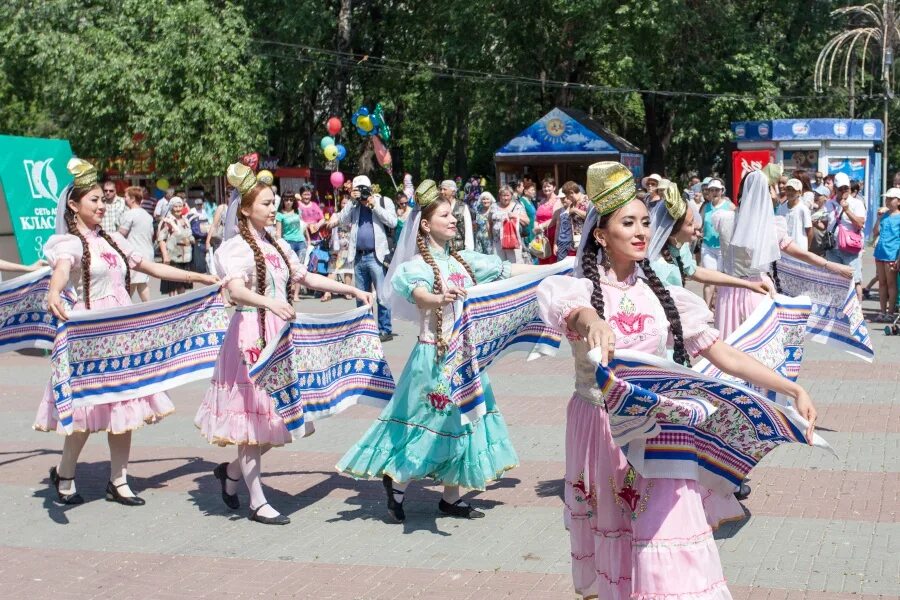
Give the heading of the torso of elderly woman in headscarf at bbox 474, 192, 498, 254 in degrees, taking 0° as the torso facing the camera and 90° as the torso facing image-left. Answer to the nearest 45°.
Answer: approximately 0°

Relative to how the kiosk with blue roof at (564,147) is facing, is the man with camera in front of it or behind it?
in front

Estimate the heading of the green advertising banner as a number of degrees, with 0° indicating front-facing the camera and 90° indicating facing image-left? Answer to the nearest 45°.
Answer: approximately 0°

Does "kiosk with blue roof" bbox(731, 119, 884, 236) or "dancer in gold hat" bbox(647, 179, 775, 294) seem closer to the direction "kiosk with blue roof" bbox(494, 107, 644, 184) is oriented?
the dancer in gold hat

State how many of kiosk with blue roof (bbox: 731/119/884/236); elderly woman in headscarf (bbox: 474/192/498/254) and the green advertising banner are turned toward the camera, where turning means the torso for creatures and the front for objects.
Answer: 3

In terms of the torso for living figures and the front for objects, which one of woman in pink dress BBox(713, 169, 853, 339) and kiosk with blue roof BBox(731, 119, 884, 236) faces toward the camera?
the kiosk with blue roof

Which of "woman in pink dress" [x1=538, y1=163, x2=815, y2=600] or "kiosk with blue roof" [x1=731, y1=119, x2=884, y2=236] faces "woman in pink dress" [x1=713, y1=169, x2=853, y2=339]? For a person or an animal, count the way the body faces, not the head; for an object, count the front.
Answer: the kiosk with blue roof

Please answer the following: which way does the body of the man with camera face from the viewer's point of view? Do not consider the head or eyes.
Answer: toward the camera

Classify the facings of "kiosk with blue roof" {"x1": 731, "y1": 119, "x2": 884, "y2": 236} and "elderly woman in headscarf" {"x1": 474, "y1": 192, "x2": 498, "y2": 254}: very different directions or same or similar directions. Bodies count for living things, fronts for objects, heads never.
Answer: same or similar directions

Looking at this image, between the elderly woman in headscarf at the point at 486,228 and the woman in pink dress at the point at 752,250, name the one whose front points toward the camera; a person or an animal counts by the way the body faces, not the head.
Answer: the elderly woman in headscarf

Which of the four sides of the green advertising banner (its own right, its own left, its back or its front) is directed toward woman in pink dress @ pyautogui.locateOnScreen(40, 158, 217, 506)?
front

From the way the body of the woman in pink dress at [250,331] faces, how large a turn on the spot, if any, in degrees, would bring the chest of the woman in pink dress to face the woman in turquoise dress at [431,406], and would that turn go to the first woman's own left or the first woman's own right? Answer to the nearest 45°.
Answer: approximately 45° to the first woman's own left

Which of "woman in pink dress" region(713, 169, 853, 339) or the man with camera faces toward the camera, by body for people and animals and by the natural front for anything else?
the man with camera

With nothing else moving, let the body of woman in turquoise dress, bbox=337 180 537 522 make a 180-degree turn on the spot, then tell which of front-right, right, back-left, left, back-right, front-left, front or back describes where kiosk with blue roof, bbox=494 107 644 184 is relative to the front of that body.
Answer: front-right

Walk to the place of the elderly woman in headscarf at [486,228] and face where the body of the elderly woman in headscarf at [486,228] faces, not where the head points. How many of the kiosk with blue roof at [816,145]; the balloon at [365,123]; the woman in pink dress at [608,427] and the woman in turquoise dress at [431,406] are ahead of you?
2
